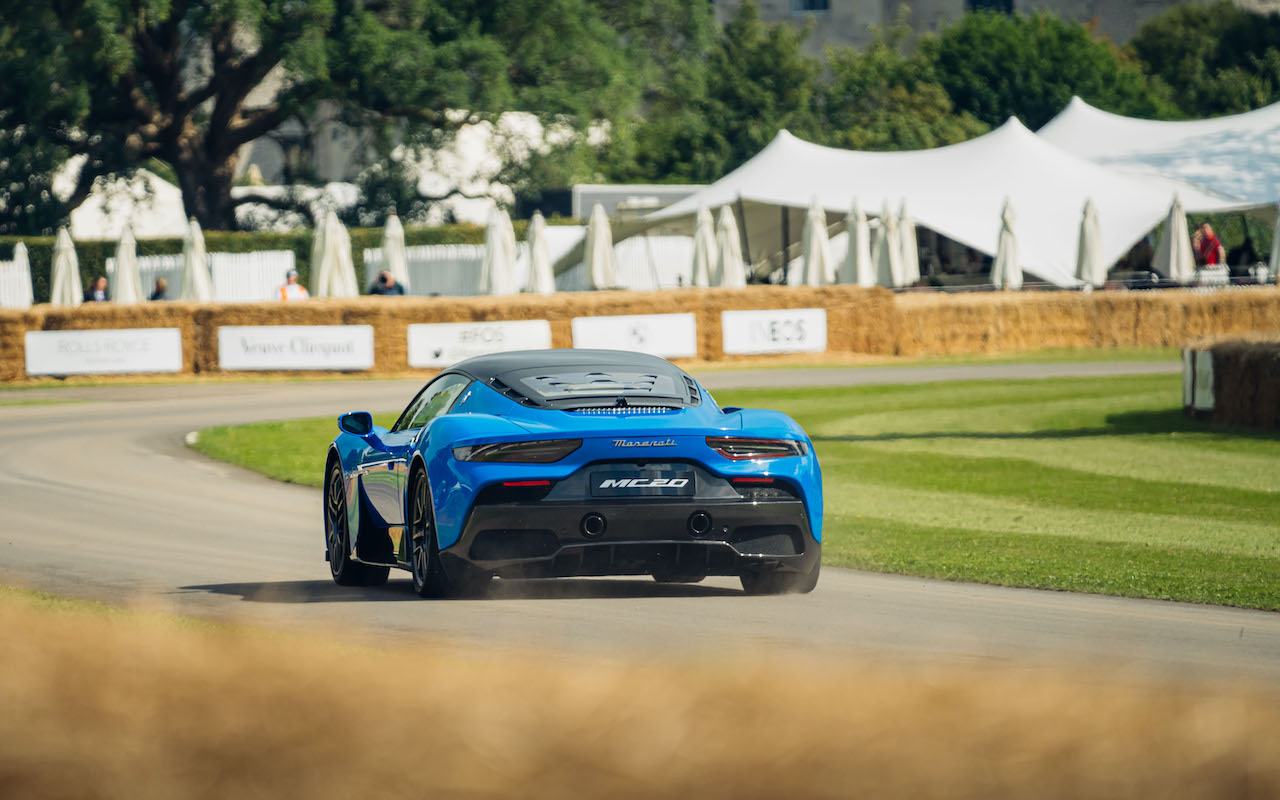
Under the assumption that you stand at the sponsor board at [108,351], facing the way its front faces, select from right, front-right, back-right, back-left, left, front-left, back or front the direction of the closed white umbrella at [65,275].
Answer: back

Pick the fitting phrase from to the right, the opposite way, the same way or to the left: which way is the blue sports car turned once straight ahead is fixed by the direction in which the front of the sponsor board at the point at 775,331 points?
the opposite way

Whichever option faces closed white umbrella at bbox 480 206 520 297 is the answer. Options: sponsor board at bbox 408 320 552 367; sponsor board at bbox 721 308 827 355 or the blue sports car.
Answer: the blue sports car

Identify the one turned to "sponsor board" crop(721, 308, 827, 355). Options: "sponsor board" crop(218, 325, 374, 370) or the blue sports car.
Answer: the blue sports car

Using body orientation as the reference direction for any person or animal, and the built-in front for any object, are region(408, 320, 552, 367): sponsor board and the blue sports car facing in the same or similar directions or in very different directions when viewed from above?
very different directions

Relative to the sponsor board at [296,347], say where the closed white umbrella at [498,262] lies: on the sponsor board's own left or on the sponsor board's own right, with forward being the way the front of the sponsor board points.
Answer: on the sponsor board's own left

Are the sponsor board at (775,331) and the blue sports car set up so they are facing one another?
yes

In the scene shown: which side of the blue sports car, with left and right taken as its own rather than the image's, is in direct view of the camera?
back

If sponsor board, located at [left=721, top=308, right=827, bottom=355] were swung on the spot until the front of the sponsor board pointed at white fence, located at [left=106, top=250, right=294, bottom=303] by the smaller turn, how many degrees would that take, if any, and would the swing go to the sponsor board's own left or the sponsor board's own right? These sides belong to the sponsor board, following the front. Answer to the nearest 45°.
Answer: approximately 135° to the sponsor board's own right

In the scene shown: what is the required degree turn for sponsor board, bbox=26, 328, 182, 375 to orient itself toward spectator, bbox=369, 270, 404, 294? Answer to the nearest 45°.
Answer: approximately 90° to its left

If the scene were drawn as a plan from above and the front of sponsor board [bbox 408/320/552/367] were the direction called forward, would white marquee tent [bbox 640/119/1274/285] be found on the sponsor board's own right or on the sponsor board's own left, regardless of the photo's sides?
on the sponsor board's own left
